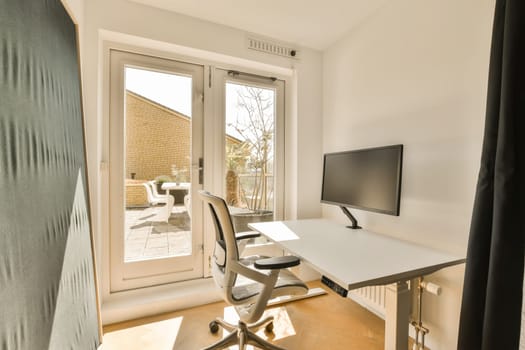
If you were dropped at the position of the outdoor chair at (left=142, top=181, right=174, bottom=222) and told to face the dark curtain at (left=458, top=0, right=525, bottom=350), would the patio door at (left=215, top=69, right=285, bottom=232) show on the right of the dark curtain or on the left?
left

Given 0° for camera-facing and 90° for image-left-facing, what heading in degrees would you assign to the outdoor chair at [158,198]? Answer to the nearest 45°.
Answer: approximately 270°

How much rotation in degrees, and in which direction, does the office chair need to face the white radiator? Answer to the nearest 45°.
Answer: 0° — it already faces it

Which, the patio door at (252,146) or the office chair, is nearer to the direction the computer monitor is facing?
the office chair

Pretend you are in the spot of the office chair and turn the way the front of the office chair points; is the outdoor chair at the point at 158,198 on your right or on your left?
on your left

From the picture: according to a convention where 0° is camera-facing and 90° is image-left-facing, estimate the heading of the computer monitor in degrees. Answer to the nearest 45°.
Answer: approximately 45°

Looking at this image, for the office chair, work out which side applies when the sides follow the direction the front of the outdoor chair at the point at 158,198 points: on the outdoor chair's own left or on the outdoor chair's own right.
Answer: on the outdoor chair's own right

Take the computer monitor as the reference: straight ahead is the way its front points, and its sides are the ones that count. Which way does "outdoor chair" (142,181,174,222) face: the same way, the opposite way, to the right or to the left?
the opposite way

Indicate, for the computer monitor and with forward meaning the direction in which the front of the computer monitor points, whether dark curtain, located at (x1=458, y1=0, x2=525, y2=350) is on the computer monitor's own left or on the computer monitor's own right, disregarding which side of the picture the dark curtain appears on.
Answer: on the computer monitor's own left

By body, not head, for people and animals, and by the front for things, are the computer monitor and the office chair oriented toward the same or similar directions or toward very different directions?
very different directions
